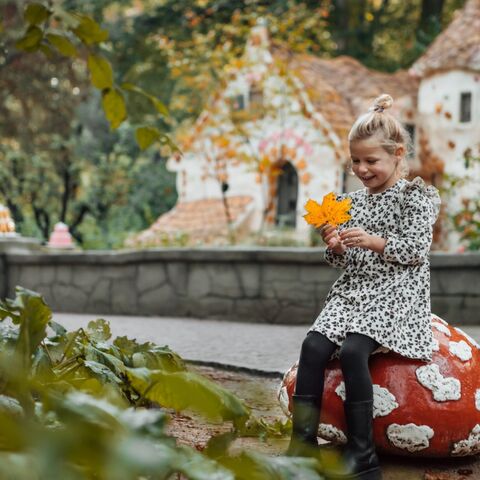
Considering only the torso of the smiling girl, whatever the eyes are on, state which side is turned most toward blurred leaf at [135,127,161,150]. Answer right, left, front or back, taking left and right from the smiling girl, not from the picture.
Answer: front

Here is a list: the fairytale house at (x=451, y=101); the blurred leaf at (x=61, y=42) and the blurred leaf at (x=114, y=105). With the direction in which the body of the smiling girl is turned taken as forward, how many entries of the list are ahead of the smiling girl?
2

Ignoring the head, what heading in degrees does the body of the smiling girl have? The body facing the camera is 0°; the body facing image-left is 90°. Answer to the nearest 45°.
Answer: approximately 45°

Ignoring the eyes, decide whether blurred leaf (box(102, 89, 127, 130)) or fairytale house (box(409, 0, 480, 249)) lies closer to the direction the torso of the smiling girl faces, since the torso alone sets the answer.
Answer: the blurred leaf

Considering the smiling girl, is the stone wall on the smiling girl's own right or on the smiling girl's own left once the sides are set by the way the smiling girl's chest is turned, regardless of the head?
on the smiling girl's own right

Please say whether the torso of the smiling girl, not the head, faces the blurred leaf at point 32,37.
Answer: yes

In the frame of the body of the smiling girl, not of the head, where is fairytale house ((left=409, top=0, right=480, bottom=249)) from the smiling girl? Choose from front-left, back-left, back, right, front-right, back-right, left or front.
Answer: back-right

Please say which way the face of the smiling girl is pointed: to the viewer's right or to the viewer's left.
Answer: to the viewer's left

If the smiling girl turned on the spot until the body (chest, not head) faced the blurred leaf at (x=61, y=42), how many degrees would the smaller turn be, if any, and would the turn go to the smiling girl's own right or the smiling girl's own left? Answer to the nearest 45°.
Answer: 0° — they already face it
